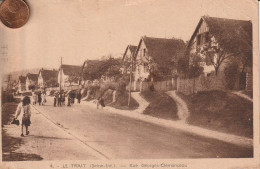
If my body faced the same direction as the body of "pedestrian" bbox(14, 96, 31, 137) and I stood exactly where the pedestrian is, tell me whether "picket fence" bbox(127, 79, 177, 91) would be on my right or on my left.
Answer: on my right

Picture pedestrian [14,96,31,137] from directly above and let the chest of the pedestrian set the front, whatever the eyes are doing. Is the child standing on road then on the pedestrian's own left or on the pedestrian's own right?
on the pedestrian's own right

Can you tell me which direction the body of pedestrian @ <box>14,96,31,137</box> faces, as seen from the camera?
away from the camera
